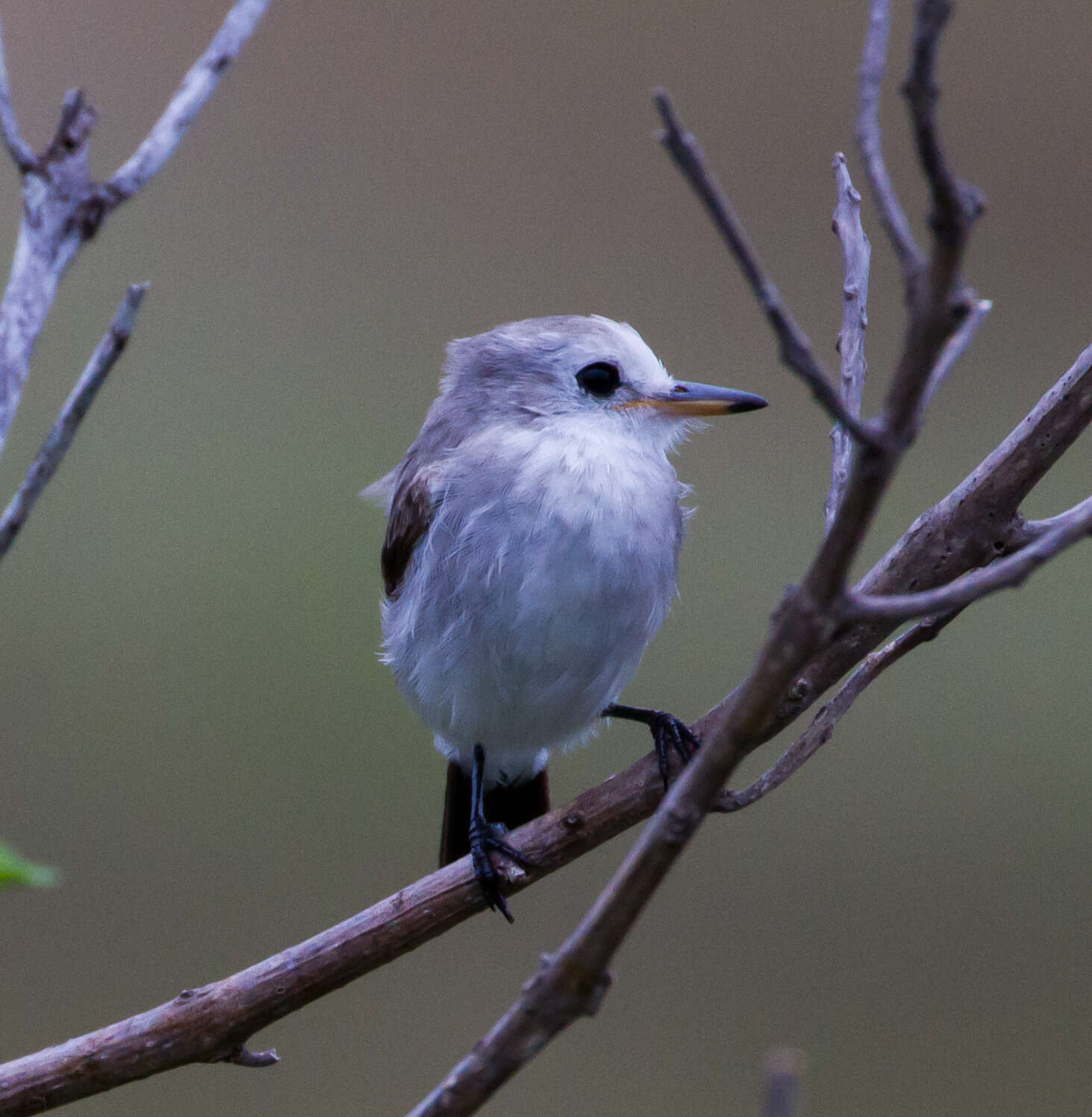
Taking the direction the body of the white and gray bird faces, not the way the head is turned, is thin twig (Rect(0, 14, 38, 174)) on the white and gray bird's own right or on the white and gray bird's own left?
on the white and gray bird's own right

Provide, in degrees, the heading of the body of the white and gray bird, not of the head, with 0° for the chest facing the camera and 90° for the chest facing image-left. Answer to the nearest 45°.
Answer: approximately 315°

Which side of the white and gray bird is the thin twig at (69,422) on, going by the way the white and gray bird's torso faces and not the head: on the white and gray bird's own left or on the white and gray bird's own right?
on the white and gray bird's own right
